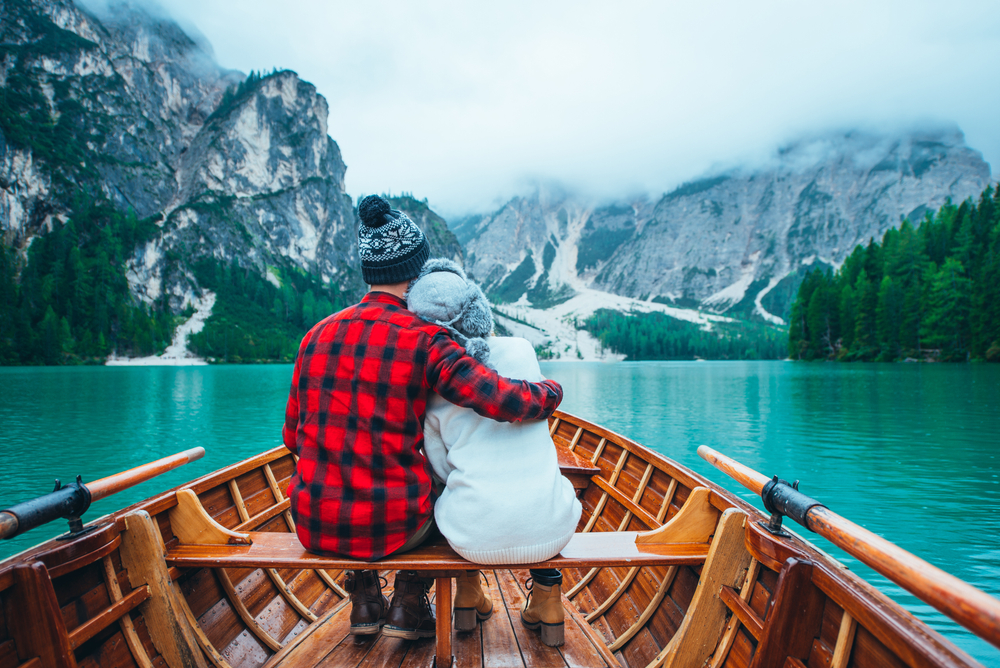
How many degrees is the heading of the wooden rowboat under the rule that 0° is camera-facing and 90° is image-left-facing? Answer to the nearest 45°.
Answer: approximately 180°

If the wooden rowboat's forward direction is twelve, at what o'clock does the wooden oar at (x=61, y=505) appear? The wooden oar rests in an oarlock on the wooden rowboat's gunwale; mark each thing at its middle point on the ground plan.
The wooden oar is roughly at 9 o'clock from the wooden rowboat.

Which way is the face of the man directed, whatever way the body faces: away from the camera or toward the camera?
away from the camera
